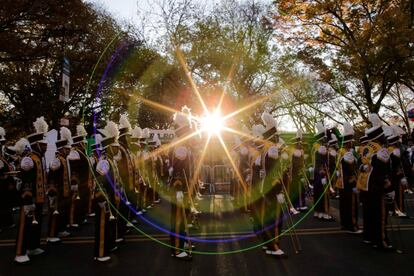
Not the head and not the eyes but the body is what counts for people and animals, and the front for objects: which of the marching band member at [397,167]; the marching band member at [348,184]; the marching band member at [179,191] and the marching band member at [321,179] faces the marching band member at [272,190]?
the marching band member at [179,191]

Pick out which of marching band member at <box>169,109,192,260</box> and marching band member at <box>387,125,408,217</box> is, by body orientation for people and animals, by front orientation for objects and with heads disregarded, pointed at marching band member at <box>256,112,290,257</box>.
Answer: marching band member at <box>169,109,192,260</box>

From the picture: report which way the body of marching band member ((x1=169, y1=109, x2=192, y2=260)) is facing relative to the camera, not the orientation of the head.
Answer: to the viewer's right
